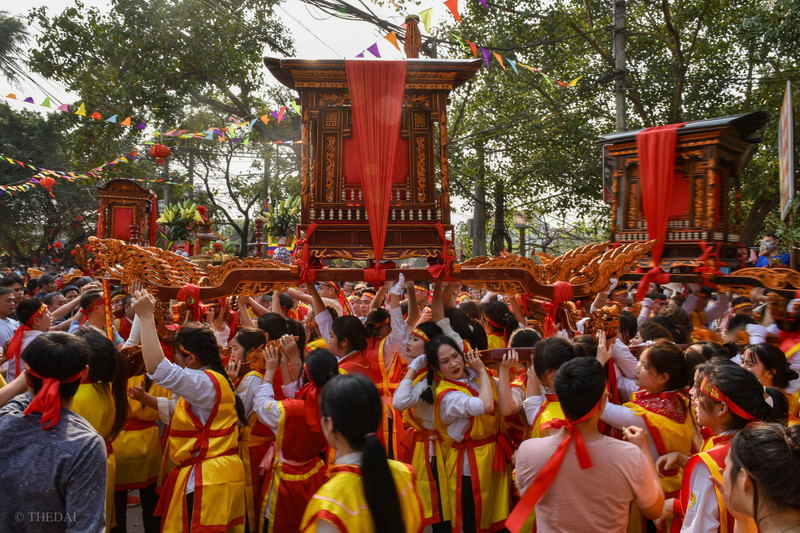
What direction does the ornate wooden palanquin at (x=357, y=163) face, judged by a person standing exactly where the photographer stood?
facing the viewer

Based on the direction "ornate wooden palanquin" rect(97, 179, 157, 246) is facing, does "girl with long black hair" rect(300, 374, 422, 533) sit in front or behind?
in front

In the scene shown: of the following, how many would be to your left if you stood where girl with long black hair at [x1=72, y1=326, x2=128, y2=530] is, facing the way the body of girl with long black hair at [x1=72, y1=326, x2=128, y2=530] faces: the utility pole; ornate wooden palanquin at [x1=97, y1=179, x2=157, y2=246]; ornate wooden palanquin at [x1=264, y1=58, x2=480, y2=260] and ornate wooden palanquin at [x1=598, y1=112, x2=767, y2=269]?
0

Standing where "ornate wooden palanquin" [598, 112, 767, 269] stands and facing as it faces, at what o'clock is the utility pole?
The utility pole is roughly at 4 o'clock from the ornate wooden palanquin.

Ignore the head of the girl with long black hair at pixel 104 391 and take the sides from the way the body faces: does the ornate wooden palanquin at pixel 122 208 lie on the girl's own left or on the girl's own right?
on the girl's own right

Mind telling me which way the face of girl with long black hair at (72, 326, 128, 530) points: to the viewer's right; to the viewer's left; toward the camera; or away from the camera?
away from the camera

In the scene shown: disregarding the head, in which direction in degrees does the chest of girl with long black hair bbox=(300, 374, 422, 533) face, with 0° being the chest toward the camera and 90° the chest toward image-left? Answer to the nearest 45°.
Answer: approximately 135°

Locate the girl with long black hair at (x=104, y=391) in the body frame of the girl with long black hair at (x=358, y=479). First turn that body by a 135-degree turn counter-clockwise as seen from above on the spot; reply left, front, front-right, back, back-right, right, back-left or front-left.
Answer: back-right

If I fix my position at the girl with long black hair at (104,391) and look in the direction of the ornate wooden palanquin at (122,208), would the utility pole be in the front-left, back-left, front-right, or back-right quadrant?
front-right

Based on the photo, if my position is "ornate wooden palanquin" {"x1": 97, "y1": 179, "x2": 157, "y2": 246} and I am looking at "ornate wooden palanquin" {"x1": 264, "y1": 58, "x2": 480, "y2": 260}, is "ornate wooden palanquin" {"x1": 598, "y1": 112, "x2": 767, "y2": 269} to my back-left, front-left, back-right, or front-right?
front-left

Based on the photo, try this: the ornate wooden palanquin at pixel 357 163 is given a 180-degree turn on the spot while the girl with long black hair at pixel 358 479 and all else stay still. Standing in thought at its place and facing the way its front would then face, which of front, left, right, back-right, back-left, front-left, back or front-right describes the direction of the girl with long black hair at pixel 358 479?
back

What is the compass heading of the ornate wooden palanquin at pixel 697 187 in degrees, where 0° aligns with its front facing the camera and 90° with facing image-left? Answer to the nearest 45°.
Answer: approximately 45°

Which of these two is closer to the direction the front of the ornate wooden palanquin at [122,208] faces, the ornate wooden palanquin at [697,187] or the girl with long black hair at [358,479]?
the girl with long black hair

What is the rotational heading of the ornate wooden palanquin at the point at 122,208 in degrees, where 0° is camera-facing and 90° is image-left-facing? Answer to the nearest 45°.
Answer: approximately 0°
